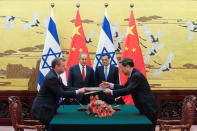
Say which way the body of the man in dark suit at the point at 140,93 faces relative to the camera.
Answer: to the viewer's left

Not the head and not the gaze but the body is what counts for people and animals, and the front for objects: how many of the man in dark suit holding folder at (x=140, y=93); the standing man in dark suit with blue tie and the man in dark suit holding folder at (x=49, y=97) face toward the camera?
1

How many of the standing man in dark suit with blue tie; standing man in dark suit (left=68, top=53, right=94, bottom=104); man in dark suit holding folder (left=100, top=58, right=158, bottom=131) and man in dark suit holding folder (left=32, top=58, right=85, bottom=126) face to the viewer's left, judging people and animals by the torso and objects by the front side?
1

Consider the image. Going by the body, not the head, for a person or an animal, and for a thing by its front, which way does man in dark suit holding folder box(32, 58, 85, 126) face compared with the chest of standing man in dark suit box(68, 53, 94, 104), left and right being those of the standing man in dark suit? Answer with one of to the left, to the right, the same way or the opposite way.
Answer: to the left

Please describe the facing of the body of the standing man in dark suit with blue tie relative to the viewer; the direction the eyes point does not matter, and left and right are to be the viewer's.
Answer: facing the viewer

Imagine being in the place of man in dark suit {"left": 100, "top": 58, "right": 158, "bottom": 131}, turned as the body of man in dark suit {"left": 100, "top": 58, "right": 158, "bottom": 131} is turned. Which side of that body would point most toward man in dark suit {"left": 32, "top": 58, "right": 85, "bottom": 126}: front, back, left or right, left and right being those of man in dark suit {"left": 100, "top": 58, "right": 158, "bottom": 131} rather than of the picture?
front

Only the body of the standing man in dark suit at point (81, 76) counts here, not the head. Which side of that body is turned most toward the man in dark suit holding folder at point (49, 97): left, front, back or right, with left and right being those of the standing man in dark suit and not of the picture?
front

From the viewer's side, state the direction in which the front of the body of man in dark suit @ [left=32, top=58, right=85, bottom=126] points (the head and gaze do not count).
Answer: to the viewer's right

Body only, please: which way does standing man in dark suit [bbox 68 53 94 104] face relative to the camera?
toward the camera

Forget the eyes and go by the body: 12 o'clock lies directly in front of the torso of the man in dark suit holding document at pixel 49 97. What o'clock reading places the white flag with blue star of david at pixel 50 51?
The white flag with blue star of david is roughly at 9 o'clock from the man in dark suit holding document.

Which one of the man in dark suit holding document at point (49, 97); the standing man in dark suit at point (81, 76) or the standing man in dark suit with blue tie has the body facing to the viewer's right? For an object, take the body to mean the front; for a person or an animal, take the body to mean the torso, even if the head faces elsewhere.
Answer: the man in dark suit holding document

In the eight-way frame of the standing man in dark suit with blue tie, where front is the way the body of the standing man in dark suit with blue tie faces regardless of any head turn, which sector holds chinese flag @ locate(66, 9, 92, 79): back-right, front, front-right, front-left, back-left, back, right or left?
back-right

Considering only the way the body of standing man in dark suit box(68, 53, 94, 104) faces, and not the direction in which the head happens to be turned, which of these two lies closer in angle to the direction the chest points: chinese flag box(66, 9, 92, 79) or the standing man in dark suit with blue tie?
the standing man in dark suit with blue tie

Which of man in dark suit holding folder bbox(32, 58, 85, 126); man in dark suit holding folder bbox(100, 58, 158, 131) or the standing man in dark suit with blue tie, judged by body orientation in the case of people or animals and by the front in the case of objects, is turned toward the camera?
the standing man in dark suit with blue tie

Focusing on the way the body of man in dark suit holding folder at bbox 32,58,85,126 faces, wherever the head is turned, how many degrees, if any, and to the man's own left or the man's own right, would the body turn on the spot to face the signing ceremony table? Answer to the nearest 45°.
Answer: approximately 45° to the man's own right

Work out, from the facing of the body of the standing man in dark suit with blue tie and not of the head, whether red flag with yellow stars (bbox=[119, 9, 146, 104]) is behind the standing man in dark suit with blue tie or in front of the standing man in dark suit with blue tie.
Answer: behind

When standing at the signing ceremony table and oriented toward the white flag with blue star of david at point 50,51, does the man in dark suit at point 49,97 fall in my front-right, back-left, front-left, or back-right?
front-left

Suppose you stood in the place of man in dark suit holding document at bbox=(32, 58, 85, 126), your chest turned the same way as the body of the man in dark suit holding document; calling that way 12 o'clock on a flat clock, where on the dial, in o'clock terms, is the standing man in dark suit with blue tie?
The standing man in dark suit with blue tie is roughly at 10 o'clock from the man in dark suit holding document.
